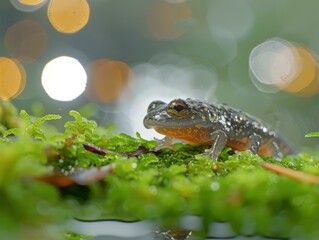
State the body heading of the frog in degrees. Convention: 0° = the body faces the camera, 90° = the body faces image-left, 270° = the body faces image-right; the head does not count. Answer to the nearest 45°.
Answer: approximately 45°
